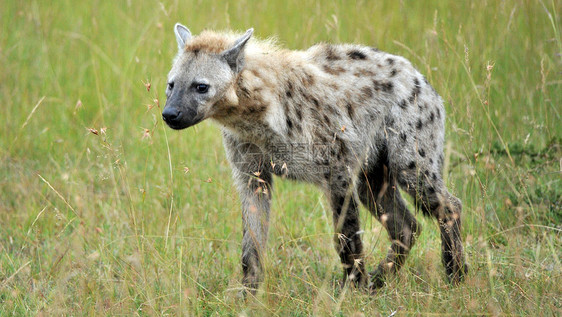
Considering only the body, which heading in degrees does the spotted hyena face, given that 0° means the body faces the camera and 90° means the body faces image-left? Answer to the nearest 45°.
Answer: approximately 45°
